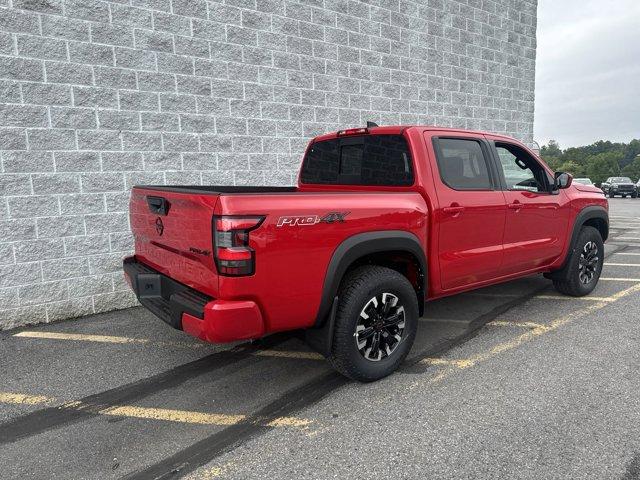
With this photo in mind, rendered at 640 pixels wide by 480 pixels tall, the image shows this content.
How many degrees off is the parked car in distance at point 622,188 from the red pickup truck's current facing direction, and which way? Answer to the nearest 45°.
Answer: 0° — it already faces it

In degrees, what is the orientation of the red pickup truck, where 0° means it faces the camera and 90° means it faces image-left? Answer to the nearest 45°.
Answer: approximately 225°
